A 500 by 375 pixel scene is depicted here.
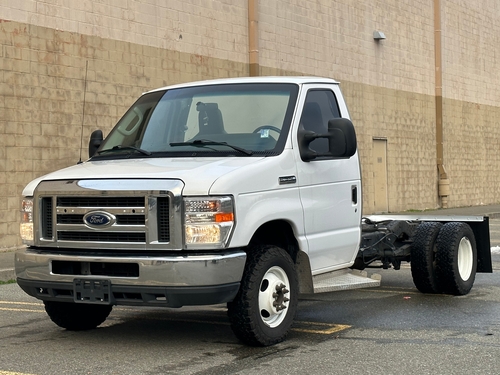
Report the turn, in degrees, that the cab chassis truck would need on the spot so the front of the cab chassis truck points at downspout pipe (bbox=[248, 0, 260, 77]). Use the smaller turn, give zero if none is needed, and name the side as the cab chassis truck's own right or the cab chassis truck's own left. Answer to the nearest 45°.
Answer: approximately 135° to the cab chassis truck's own right

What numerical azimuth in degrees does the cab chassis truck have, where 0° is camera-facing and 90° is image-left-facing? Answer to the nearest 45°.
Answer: approximately 45°

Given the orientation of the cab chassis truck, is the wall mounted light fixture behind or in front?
behind

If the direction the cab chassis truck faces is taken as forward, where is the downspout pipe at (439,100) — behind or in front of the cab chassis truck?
behind

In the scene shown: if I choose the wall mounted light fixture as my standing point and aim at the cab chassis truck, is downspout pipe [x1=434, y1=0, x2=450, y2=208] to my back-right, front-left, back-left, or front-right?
back-left
